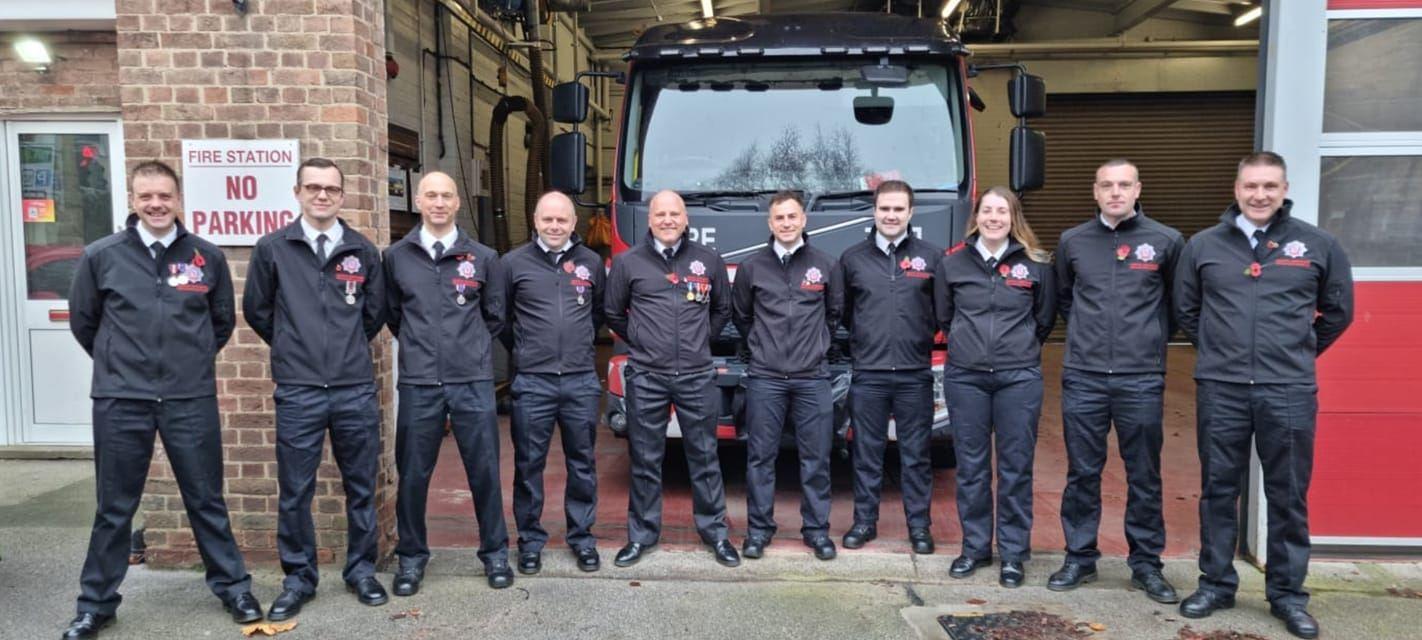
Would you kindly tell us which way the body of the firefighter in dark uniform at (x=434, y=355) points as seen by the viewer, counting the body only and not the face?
toward the camera

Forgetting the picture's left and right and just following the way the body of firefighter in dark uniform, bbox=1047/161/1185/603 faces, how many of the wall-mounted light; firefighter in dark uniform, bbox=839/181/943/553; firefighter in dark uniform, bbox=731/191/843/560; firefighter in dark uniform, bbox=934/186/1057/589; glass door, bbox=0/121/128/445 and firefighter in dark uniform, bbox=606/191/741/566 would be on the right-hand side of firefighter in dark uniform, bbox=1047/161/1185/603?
6

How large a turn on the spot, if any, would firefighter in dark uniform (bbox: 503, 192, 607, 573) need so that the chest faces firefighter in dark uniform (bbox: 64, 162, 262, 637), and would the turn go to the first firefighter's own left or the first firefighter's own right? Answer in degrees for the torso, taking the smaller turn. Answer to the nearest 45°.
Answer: approximately 90° to the first firefighter's own right

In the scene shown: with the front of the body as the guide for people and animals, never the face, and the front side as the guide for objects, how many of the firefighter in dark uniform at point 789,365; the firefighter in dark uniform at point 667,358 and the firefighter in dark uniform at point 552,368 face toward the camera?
3

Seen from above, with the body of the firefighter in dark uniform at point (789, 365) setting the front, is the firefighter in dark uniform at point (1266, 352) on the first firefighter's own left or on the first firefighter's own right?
on the first firefighter's own left

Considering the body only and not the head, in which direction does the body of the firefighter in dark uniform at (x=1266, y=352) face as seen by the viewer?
toward the camera

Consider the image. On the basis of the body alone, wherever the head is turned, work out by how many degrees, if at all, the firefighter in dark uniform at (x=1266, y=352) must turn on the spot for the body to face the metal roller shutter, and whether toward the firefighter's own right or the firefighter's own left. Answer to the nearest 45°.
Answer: approximately 180°

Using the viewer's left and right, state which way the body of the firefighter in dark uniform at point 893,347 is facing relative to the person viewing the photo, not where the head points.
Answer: facing the viewer

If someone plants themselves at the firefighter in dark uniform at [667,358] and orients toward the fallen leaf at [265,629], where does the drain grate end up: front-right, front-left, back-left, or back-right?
back-left

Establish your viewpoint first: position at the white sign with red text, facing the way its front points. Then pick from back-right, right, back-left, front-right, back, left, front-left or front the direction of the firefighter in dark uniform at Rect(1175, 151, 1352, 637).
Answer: front-left

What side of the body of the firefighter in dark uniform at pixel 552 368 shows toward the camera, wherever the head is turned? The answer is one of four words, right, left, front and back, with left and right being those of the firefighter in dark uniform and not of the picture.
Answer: front
